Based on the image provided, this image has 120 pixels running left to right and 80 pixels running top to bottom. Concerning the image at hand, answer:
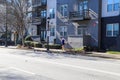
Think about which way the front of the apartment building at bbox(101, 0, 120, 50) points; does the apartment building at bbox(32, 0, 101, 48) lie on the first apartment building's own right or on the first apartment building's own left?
on the first apartment building's own right

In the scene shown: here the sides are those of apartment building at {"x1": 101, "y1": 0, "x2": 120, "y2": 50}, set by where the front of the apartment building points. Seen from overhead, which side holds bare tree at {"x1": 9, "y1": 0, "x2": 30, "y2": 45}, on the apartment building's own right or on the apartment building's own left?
on the apartment building's own right

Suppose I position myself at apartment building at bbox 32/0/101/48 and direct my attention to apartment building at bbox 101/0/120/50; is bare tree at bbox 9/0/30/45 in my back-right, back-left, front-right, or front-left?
back-right

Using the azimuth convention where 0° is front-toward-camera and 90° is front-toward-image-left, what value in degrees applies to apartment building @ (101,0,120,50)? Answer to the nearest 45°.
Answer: approximately 0°

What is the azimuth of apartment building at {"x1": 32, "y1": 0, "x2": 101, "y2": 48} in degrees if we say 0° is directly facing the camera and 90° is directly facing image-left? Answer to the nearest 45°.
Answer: approximately 0°

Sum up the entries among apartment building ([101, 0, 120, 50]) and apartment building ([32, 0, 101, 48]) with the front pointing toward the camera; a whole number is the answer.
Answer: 2

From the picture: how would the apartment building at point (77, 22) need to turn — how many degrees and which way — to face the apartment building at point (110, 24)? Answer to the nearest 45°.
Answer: approximately 45° to its left

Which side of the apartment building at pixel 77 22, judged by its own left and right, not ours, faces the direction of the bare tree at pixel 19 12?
right
